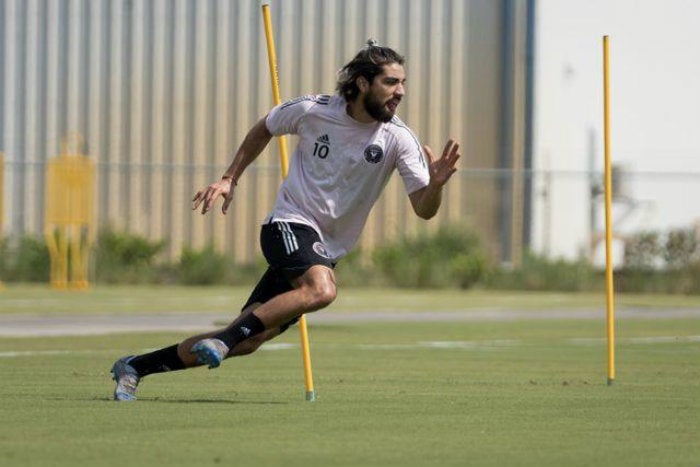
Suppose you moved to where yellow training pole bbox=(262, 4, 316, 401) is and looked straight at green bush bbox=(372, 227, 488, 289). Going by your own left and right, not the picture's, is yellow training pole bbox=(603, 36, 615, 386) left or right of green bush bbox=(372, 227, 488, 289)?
right

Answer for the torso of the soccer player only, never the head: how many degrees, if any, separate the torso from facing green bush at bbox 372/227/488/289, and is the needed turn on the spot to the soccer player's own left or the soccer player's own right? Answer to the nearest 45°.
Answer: approximately 135° to the soccer player's own left

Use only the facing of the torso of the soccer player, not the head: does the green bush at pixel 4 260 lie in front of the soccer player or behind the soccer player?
behind

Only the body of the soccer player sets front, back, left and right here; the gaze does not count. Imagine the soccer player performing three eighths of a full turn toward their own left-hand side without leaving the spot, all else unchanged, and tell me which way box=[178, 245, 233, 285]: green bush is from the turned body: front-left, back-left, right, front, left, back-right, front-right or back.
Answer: front

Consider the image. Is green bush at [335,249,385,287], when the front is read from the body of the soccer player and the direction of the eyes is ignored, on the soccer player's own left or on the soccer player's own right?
on the soccer player's own left

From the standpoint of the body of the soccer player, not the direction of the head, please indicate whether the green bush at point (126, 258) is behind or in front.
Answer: behind

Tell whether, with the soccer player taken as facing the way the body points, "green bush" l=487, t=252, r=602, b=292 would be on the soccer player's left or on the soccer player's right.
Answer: on the soccer player's left

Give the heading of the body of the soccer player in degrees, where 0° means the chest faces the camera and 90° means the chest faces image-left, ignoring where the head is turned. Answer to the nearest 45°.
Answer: approximately 315°
